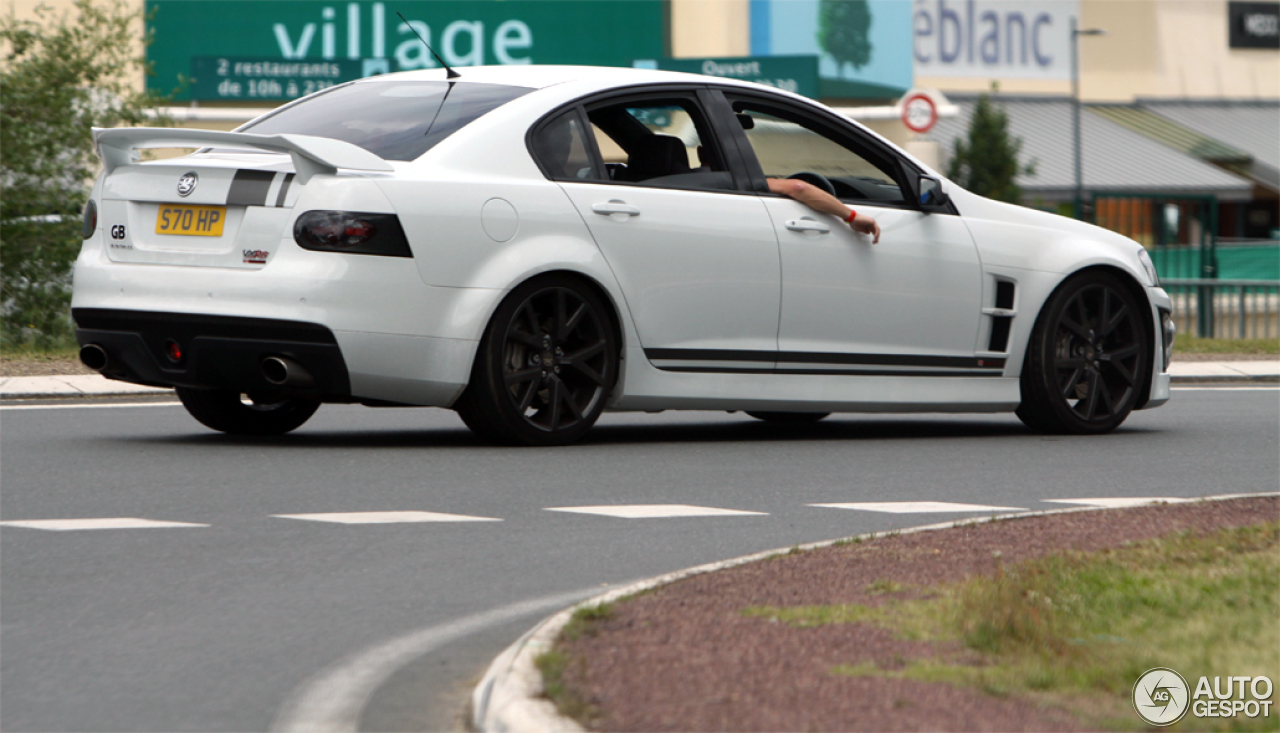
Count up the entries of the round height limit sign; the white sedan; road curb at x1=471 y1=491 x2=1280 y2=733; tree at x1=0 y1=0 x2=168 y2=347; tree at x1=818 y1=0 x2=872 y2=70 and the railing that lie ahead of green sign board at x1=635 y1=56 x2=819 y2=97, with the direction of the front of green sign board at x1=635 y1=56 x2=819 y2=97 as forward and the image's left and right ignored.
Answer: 5

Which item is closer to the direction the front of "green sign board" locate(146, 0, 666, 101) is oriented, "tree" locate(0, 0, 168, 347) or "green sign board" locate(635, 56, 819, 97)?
the tree

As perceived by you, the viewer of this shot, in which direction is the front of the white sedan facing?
facing away from the viewer and to the right of the viewer

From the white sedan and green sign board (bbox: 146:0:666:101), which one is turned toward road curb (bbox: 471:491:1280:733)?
the green sign board

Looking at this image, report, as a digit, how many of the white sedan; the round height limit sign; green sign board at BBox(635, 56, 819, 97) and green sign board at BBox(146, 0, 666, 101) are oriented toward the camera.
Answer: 3

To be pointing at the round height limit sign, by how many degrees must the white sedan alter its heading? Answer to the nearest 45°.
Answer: approximately 45° to its left

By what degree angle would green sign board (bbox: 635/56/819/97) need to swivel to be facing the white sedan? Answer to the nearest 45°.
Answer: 0° — it already faces it

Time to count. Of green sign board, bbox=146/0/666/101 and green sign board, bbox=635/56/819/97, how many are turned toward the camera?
2

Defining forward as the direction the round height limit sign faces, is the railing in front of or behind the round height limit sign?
in front

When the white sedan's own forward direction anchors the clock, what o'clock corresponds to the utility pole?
The utility pole is roughly at 11 o'clock from the white sedan.

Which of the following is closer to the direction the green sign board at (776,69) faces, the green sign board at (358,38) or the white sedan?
the white sedan
